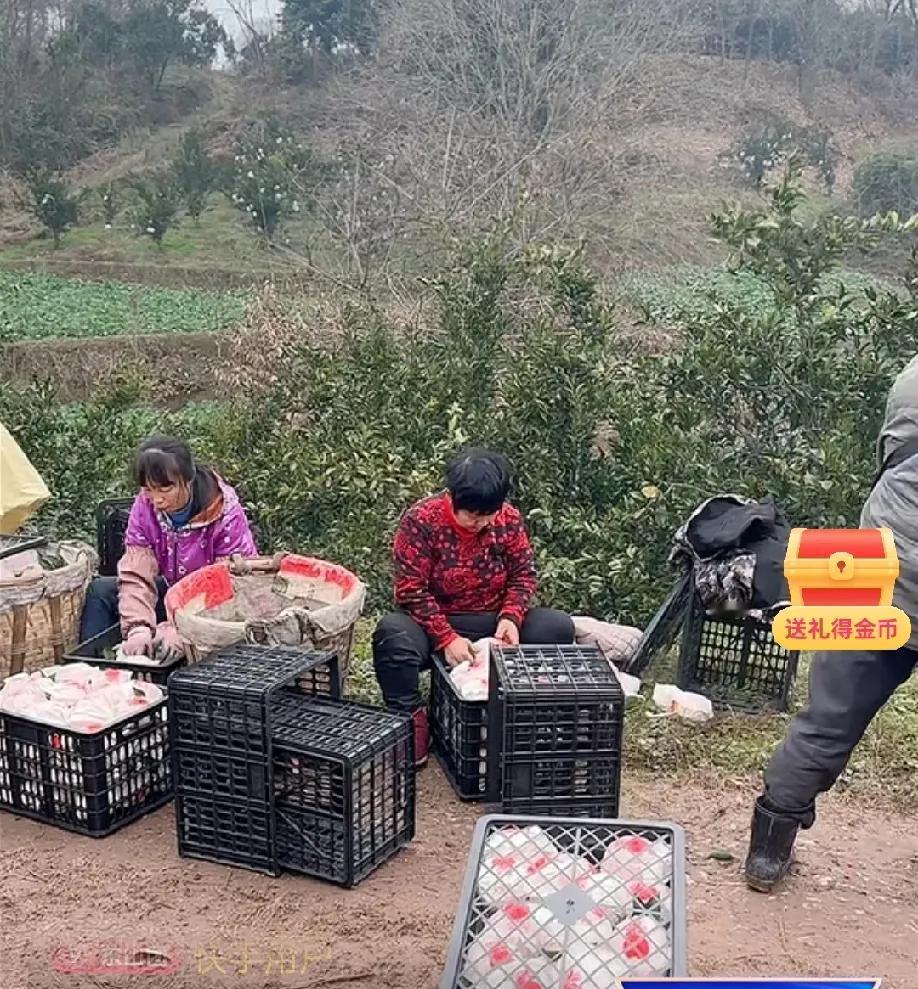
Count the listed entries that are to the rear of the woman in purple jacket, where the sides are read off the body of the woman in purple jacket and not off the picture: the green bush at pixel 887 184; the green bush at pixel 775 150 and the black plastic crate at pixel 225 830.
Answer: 2

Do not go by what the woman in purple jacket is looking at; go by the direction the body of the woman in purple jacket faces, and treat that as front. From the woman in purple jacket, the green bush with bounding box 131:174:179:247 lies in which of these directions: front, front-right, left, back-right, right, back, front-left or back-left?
back-right

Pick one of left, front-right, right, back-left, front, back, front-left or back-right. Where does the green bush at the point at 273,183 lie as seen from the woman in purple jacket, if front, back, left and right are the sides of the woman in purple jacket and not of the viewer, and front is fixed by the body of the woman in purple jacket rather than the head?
back-right

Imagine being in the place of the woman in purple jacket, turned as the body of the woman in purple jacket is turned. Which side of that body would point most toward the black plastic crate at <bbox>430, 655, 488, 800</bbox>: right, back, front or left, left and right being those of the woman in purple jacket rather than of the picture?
left

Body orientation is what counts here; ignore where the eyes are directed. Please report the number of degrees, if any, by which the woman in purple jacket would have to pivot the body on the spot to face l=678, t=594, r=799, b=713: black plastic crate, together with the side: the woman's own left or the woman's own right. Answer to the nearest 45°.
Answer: approximately 135° to the woman's own left

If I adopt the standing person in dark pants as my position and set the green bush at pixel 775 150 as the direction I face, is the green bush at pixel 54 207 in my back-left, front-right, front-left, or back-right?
front-left

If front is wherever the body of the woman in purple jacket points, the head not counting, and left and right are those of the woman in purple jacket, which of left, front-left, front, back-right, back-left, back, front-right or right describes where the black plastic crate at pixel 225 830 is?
front-left

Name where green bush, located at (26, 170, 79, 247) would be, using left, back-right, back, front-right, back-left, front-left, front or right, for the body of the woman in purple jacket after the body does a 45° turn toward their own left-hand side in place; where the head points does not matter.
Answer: back

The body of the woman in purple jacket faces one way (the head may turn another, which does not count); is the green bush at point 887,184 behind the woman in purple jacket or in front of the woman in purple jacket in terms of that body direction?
behind

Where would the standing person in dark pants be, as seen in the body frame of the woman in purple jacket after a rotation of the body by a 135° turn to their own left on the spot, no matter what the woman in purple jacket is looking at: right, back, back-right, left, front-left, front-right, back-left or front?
front-right

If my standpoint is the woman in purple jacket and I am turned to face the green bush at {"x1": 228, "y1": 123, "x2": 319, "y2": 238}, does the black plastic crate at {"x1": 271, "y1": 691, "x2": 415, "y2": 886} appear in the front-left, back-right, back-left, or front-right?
back-right

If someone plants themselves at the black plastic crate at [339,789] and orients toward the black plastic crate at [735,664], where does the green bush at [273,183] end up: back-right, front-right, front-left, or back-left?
front-left

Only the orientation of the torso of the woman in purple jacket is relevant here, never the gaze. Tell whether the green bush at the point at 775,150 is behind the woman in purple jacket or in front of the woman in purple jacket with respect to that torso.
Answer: behind

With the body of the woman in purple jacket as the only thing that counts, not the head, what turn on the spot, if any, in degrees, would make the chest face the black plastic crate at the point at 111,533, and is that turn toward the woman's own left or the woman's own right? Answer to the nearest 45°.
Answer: approximately 135° to the woman's own right

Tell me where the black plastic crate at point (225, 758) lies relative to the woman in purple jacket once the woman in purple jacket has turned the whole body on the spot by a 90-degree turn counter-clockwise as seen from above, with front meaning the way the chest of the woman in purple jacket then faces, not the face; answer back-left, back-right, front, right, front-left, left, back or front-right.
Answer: front-right

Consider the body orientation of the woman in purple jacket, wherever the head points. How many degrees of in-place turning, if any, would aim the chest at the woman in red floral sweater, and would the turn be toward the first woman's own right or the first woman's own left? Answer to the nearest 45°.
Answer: approximately 90° to the first woman's own left

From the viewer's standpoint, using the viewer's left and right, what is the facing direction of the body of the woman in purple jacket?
facing the viewer and to the left of the viewer
